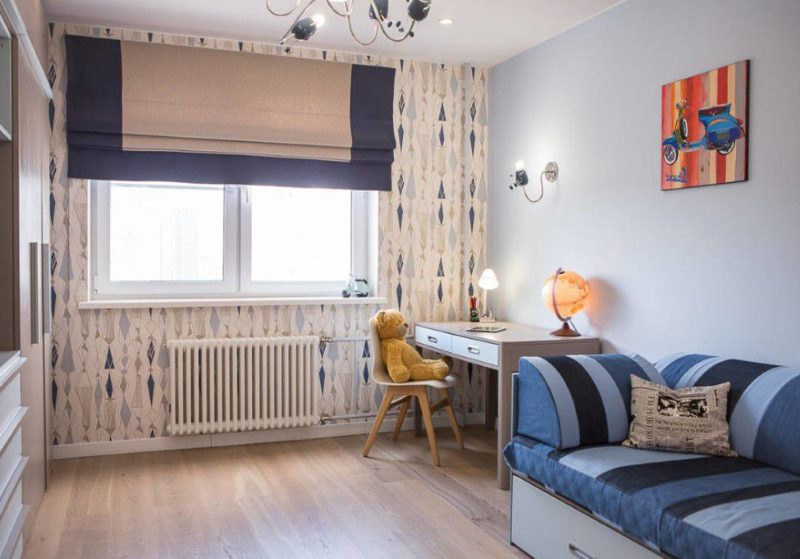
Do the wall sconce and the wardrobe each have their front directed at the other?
yes

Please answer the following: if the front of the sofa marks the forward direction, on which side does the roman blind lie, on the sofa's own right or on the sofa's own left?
on the sofa's own right

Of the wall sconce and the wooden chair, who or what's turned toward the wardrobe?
the wall sconce

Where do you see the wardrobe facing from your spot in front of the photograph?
facing to the right of the viewer

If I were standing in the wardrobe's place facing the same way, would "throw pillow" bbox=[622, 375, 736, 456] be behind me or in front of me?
in front

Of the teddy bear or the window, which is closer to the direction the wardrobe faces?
the teddy bear

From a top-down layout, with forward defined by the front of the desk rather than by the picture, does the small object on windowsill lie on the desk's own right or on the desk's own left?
on the desk's own right

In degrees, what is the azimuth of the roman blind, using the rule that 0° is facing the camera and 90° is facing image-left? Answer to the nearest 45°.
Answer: approximately 0°

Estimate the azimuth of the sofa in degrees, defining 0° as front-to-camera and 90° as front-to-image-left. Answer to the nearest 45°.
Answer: approximately 45°

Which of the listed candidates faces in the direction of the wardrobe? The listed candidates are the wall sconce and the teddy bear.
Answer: the wall sconce

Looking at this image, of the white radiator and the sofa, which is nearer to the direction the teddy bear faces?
the sofa

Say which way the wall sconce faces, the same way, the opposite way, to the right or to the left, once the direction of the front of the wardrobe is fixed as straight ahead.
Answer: the opposite way

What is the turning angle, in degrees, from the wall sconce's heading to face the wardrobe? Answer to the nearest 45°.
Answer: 0° — it already faces it

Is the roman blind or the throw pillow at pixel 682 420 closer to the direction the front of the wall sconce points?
the roman blind
